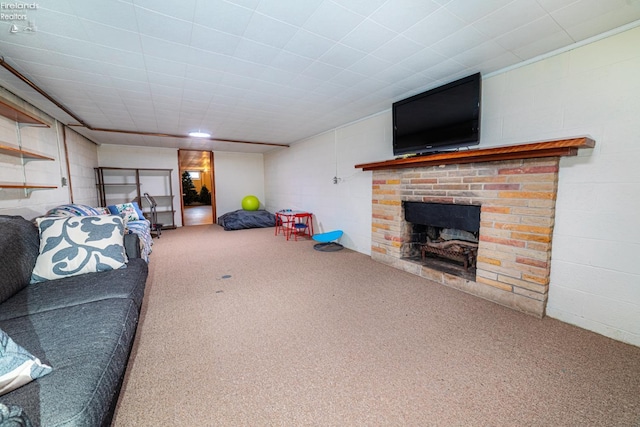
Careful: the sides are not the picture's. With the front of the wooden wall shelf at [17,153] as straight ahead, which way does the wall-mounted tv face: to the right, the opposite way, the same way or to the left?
the opposite way

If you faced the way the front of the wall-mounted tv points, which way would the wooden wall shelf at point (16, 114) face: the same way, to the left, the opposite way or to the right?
the opposite way

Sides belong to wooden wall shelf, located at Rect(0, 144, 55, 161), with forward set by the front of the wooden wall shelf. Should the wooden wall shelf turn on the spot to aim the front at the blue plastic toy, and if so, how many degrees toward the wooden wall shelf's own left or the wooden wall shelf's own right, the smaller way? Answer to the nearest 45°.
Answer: approximately 45° to the wooden wall shelf's own left

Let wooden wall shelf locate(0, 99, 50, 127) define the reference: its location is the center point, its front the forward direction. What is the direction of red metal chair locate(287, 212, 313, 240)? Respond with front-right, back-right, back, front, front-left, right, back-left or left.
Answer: front-left

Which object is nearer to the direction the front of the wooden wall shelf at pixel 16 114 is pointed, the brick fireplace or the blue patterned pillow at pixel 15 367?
the brick fireplace

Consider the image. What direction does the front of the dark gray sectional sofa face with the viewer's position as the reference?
facing to the right of the viewer

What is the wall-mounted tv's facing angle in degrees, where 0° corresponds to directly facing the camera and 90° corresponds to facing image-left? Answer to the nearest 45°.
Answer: approximately 45°

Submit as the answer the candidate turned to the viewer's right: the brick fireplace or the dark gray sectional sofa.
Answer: the dark gray sectional sofa

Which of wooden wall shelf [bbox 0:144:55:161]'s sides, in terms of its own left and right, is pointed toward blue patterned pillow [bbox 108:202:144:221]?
left

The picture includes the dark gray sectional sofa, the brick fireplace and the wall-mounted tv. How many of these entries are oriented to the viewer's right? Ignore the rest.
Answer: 1

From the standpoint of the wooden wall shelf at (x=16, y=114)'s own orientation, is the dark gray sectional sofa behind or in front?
in front

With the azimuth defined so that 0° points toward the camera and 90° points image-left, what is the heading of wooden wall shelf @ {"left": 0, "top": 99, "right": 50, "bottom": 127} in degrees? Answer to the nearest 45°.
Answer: approximately 315°

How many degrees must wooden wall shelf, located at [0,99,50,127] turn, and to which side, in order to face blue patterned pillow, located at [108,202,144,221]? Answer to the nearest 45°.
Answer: approximately 90° to its left

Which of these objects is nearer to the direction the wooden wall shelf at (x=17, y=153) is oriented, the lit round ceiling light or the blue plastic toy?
the blue plastic toy

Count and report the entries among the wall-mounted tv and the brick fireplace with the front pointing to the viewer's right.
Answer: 0

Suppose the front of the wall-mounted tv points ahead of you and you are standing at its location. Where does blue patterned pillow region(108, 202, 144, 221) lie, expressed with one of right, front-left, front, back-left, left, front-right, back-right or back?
front-right
